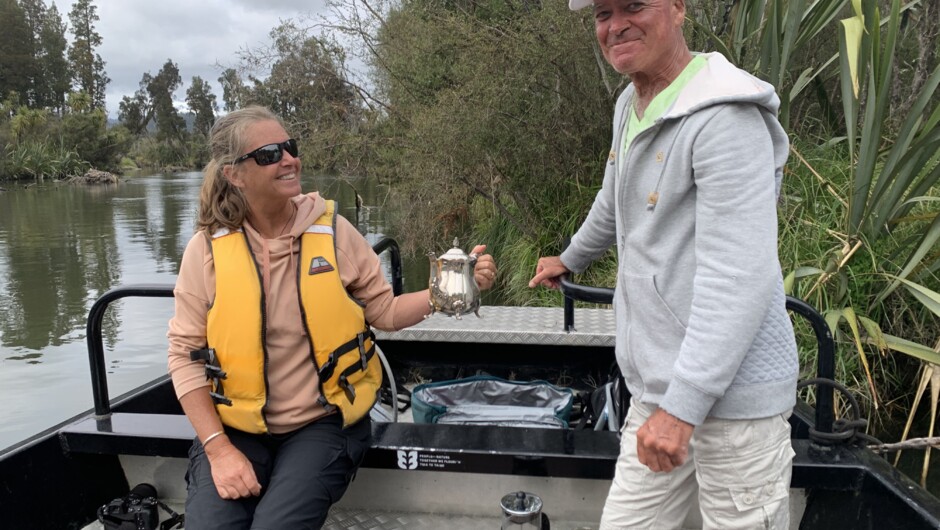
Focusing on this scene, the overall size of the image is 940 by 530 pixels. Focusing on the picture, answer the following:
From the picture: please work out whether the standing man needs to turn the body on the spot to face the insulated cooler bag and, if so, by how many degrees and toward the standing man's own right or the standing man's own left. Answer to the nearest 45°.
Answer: approximately 90° to the standing man's own right

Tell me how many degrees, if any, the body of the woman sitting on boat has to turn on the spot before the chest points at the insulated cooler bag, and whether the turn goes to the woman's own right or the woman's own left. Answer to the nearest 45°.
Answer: approximately 135° to the woman's own left

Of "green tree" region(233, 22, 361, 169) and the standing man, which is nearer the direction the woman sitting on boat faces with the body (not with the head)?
the standing man

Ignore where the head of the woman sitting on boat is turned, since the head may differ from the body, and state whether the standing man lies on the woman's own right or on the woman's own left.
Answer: on the woman's own left

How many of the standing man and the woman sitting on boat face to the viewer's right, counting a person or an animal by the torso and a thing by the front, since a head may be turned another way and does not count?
0

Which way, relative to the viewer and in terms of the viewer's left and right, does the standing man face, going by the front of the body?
facing the viewer and to the left of the viewer

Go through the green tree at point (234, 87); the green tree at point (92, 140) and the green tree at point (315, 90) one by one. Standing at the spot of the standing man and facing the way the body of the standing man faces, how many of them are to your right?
3

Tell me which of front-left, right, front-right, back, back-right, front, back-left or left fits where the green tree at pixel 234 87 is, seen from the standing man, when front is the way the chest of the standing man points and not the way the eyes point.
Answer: right

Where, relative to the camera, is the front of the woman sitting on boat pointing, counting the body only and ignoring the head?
toward the camera

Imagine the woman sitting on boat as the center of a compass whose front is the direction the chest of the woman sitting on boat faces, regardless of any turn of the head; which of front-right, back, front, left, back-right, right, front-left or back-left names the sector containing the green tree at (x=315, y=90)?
back

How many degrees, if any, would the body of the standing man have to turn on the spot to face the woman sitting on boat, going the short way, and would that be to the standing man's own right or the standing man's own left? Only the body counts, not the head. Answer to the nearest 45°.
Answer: approximately 45° to the standing man's own right

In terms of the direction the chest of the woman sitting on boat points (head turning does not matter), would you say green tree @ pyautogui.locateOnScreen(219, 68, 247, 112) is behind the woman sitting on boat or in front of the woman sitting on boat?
behind

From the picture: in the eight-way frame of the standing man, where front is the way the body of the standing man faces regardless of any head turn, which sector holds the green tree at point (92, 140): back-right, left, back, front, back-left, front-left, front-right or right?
right
